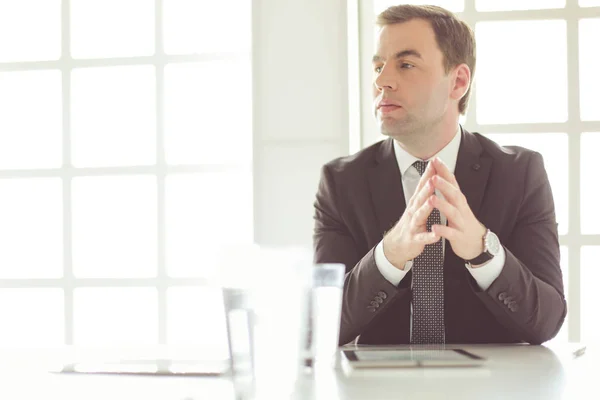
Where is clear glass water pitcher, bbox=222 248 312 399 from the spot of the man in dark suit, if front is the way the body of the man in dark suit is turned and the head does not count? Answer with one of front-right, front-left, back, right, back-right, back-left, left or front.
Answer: front

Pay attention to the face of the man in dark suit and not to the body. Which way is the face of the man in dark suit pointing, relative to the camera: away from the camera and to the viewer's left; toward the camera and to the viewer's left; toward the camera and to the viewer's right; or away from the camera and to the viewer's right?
toward the camera and to the viewer's left

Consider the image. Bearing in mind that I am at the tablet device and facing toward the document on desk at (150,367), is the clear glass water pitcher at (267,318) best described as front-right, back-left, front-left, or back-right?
front-left

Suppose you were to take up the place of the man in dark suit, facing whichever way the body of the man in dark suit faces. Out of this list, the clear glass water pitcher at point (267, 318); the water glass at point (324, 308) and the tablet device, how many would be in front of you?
3

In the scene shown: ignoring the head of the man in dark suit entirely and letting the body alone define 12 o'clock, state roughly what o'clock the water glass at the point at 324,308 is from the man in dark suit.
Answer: The water glass is roughly at 12 o'clock from the man in dark suit.

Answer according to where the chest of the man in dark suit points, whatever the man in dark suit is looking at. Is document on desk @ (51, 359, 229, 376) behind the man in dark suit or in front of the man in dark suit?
in front

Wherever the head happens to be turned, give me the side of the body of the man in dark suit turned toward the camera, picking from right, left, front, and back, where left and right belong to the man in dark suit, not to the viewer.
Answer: front

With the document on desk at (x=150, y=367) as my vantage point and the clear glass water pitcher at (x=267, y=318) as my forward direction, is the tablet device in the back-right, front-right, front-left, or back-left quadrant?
front-left

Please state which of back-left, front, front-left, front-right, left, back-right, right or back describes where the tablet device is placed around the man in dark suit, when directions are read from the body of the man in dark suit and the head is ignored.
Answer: front
